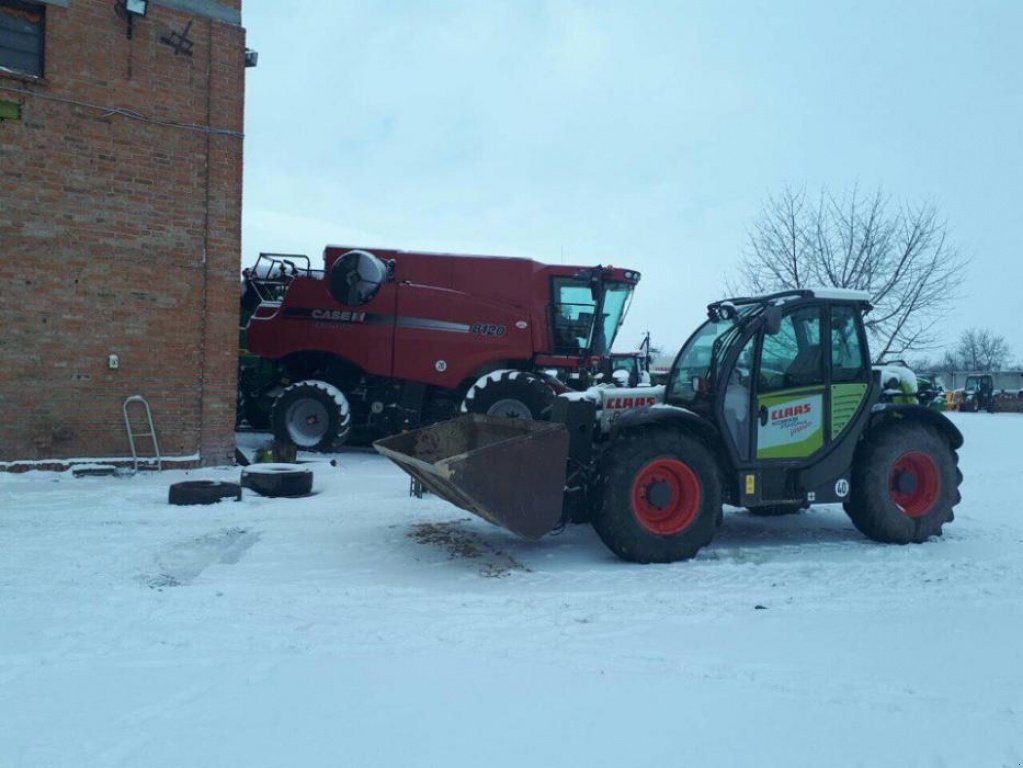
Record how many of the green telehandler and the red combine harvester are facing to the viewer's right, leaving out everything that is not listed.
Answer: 1

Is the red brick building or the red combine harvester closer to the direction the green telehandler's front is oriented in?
the red brick building

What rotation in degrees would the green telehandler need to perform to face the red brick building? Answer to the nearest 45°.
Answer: approximately 45° to its right

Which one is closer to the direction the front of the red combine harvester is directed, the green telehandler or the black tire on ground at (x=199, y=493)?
the green telehandler

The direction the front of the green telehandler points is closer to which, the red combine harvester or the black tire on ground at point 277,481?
the black tire on ground

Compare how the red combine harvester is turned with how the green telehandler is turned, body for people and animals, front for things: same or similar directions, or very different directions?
very different directions

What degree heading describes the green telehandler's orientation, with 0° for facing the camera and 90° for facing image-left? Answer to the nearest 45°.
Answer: approximately 45°

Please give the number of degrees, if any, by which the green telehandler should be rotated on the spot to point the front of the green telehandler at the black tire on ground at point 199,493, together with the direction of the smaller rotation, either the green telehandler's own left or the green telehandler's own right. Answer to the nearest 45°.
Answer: approximately 45° to the green telehandler's own right

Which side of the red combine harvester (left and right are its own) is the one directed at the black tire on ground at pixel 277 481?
right

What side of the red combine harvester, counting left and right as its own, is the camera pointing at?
right

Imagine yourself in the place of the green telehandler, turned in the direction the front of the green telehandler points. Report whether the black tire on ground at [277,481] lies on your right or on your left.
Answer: on your right
